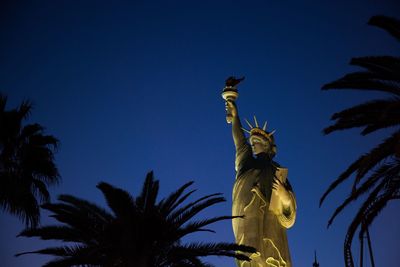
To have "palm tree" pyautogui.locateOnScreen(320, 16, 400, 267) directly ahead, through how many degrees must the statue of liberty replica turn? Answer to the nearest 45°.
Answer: approximately 45° to its left

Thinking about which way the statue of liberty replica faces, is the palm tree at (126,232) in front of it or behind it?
in front

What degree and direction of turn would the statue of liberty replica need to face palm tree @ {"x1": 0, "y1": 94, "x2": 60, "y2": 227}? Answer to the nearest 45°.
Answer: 0° — it already faces it

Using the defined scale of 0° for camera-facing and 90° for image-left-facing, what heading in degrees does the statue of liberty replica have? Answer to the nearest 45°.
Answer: approximately 45°
